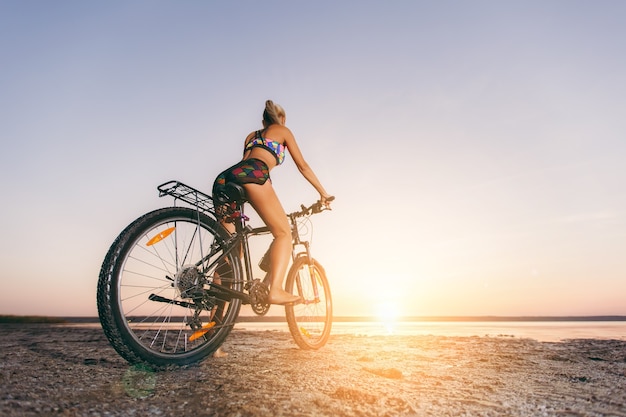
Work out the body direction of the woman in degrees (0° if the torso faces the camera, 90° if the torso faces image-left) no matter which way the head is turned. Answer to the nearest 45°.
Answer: approximately 225°

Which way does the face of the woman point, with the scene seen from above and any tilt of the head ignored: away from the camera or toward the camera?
away from the camera
